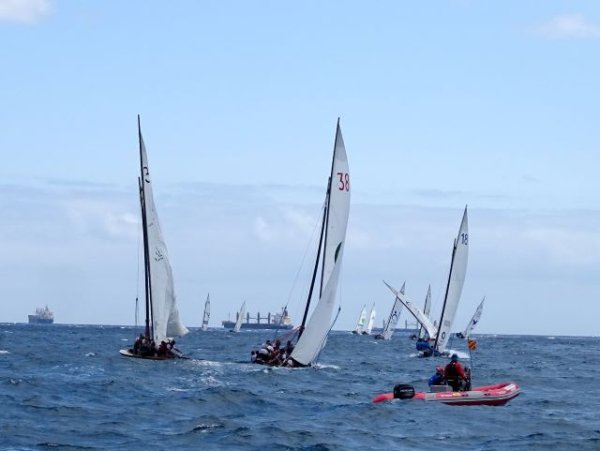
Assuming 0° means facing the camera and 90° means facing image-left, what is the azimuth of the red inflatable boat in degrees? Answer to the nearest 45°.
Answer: approximately 270°
